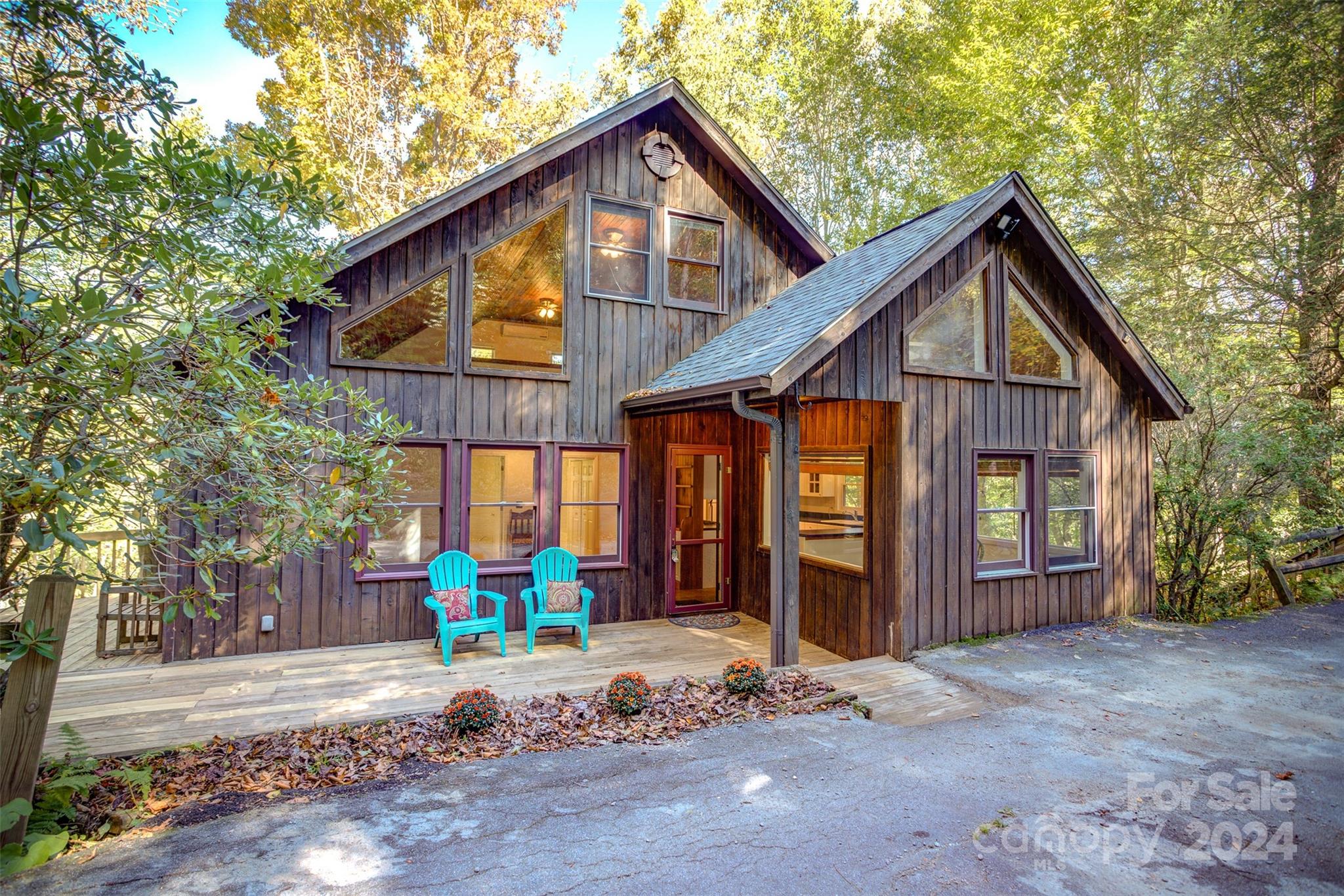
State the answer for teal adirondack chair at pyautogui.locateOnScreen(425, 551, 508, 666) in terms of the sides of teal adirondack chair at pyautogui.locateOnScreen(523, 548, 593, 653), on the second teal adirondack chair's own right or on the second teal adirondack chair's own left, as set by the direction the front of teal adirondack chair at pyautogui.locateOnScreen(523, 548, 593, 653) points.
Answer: on the second teal adirondack chair's own right

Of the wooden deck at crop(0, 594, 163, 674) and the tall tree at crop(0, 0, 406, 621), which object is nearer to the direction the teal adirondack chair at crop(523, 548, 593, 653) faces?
the tall tree

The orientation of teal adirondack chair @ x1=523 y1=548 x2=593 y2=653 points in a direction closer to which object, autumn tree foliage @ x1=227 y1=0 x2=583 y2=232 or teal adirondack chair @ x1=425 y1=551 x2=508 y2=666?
the teal adirondack chair

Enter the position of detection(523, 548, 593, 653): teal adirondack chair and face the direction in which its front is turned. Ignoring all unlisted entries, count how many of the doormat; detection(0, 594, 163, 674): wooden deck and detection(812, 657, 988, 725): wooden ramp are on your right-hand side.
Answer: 1

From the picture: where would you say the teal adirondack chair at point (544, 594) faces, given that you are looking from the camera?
facing the viewer

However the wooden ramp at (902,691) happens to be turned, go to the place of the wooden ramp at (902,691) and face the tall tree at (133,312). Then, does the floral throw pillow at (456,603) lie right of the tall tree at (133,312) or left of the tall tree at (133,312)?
right

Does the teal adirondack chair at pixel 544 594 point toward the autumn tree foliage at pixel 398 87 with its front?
no

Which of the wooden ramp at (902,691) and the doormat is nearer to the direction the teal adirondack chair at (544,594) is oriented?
the wooden ramp

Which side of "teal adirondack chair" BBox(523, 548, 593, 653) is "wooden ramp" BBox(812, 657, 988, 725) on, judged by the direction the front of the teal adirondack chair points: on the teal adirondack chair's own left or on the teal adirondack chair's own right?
on the teal adirondack chair's own left

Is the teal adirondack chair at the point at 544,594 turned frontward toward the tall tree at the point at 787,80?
no

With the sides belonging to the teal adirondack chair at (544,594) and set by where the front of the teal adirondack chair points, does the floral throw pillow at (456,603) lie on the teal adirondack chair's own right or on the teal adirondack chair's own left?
on the teal adirondack chair's own right

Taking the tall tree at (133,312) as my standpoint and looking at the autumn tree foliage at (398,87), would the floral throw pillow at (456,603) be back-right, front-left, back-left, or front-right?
front-right

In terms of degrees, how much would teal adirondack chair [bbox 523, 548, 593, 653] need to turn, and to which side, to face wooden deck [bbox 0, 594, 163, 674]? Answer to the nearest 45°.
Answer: approximately 90° to its right
